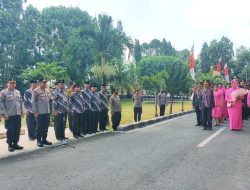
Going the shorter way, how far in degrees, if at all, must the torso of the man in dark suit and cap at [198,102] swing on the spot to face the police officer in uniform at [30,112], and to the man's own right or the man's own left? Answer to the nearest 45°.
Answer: approximately 45° to the man's own right

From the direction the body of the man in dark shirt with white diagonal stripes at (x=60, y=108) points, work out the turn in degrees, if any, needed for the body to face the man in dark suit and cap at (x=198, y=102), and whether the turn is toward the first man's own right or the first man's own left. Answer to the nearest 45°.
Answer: approximately 90° to the first man's own left

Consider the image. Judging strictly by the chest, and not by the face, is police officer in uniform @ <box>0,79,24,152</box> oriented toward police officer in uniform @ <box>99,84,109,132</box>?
no

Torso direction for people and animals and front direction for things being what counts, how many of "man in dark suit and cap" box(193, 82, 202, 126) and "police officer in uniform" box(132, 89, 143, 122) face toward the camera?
2

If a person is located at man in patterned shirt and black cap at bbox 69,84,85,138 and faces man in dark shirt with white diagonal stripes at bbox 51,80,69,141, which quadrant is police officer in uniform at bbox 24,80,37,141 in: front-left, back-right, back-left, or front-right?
front-right

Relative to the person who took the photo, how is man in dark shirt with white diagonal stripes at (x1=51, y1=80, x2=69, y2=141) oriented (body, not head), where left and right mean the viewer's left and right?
facing the viewer and to the right of the viewer

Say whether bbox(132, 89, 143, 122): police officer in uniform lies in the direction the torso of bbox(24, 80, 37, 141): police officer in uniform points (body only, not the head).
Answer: no

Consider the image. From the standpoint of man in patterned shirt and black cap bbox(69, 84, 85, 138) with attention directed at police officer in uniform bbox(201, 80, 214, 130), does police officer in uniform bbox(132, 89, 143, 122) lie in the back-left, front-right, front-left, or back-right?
front-left

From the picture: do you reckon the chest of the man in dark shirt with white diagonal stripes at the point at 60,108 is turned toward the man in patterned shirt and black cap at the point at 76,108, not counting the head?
no

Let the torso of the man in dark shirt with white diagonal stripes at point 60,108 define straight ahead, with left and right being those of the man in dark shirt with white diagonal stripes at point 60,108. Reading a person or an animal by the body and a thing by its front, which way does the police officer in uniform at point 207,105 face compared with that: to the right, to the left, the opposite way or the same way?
to the right

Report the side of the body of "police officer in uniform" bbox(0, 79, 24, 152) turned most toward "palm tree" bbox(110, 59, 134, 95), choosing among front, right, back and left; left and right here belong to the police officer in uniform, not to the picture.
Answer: left

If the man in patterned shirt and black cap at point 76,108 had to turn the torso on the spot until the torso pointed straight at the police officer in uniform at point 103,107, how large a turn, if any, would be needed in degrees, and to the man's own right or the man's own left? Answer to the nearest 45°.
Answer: approximately 90° to the man's own left
